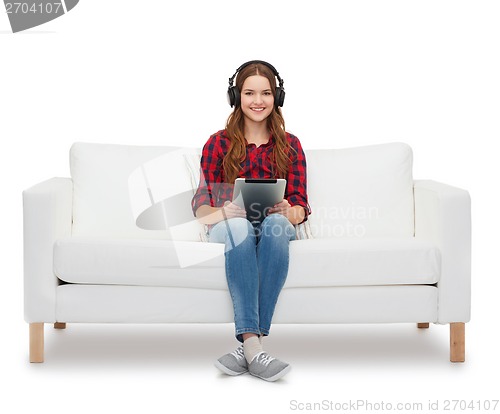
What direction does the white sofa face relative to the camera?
toward the camera

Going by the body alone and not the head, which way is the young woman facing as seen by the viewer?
toward the camera
